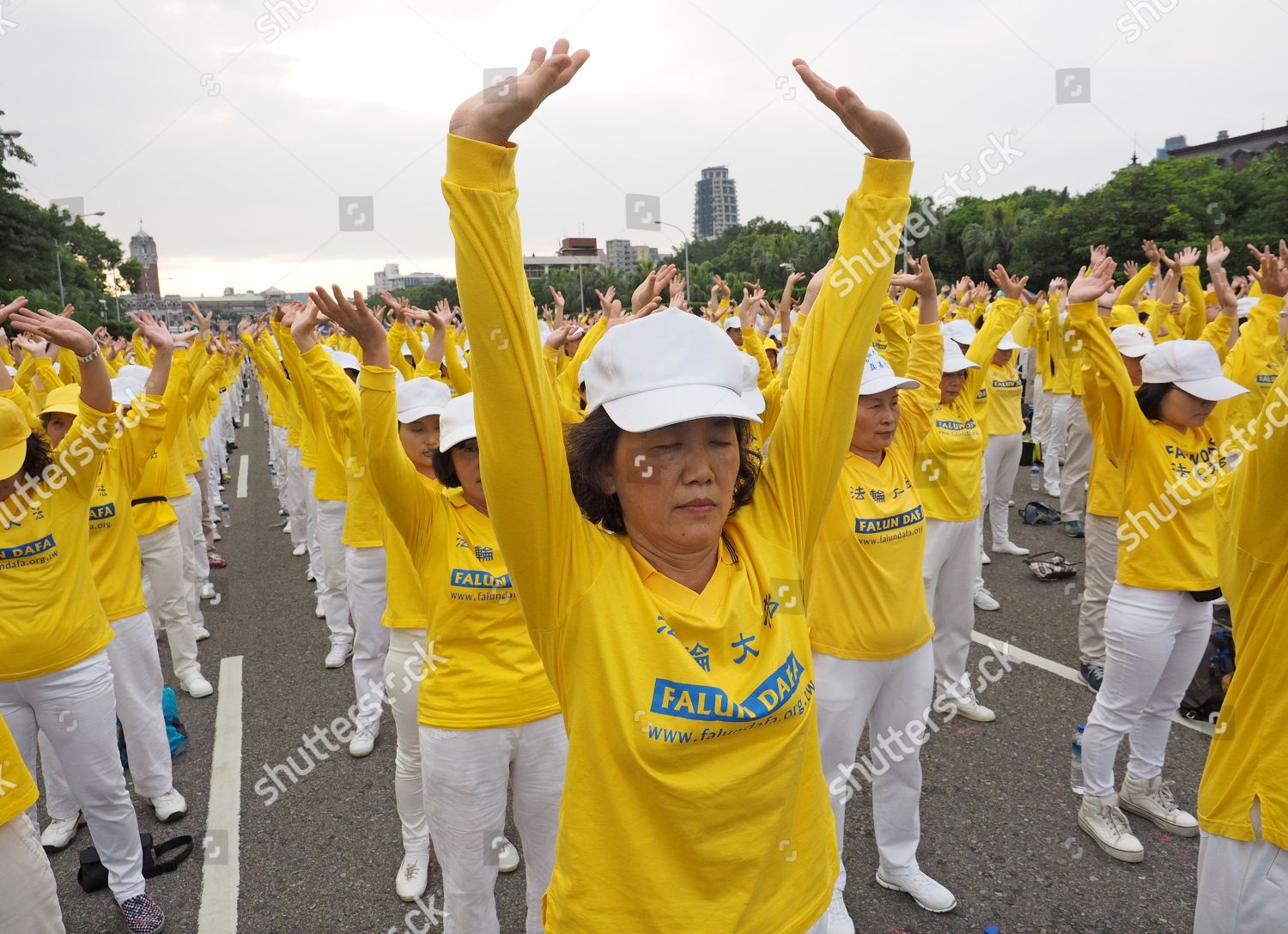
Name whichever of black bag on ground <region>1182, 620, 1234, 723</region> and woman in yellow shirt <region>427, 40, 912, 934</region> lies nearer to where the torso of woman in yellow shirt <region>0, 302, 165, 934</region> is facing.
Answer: the woman in yellow shirt

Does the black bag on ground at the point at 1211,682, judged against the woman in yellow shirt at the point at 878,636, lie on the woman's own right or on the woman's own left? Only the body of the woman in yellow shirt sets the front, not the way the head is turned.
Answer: on the woman's own left

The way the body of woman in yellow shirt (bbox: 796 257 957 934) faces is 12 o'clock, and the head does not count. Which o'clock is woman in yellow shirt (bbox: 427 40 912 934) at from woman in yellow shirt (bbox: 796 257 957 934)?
woman in yellow shirt (bbox: 427 40 912 934) is roughly at 2 o'clock from woman in yellow shirt (bbox: 796 257 957 934).

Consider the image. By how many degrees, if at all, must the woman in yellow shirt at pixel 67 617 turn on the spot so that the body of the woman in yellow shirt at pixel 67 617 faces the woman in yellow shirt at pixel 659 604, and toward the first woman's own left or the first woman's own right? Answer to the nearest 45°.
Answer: approximately 45° to the first woman's own left

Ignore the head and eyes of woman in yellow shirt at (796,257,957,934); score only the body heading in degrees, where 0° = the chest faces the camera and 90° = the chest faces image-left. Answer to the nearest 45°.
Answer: approximately 315°

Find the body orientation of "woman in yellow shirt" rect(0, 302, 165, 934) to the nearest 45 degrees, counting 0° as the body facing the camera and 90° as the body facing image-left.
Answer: approximately 45°

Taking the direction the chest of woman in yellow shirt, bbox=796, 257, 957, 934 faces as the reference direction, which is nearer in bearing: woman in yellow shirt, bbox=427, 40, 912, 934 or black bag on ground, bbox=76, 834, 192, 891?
the woman in yellow shirt

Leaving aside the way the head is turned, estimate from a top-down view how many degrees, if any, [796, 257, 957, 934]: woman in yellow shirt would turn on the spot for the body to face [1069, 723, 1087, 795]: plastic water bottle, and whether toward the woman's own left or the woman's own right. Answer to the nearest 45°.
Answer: approximately 90° to the woman's own left

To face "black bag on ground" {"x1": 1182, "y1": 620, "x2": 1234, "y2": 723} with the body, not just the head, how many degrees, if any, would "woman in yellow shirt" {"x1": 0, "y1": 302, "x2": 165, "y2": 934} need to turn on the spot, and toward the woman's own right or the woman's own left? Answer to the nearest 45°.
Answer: approximately 135° to the woman's own left

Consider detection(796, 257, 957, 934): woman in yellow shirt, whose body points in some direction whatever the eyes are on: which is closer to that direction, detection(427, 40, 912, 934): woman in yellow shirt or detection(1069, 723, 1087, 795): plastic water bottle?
the woman in yellow shirt

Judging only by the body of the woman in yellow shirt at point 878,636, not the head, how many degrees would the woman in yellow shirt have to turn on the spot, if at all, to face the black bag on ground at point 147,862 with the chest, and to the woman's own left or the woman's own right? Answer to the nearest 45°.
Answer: approximately 135° to the woman's own right

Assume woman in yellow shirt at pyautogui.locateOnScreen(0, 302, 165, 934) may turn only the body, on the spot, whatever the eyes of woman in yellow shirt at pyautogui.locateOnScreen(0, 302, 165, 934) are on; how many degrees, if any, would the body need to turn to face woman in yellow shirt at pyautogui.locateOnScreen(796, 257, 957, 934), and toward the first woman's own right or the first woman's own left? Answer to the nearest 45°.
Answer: approximately 90° to the first woman's own left
